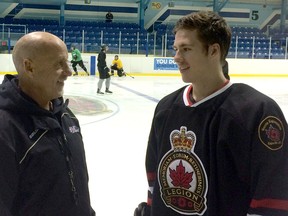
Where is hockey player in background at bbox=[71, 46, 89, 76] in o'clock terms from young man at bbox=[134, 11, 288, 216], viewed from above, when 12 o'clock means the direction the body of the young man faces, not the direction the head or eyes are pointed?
The hockey player in background is roughly at 4 o'clock from the young man.

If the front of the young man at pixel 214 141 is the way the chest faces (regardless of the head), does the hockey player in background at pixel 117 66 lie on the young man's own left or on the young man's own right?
on the young man's own right

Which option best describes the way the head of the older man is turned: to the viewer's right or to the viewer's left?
to the viewer's right

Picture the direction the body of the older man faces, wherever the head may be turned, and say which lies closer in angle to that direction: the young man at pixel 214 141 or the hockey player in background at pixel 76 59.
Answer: the young man

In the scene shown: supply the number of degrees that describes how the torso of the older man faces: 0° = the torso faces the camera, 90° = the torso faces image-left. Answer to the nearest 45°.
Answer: approximately 315°

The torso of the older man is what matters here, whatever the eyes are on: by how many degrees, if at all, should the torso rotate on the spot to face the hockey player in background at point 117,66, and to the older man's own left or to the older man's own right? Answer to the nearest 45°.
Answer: approximately 135° to the older man's own left

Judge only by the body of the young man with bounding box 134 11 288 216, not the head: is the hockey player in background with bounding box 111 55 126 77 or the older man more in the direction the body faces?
the older man

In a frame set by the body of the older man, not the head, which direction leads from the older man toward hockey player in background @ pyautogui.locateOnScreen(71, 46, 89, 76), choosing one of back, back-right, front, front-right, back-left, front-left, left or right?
back-left

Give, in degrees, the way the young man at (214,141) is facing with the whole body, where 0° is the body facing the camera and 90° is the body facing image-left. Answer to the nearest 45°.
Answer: approximately 45°

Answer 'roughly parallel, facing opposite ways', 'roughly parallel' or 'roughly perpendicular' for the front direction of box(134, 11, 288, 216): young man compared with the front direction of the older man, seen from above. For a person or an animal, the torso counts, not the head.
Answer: roughly perpendicular

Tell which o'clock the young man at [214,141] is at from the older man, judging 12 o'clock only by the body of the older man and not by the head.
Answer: The young man is roughly at 11 o'clock from the older man.
